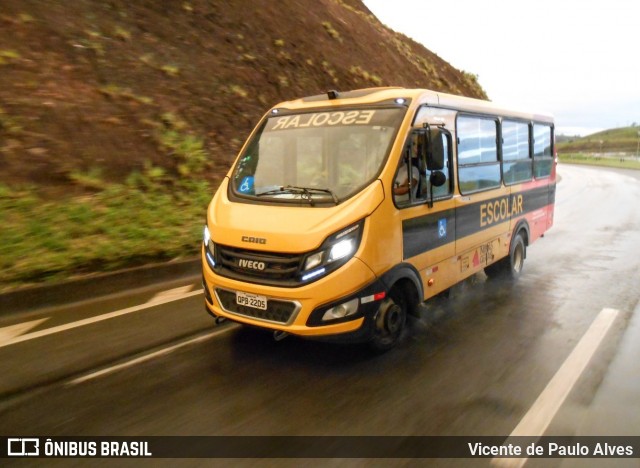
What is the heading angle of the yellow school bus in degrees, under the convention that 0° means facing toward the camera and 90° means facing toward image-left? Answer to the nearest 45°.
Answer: approximately 45°
